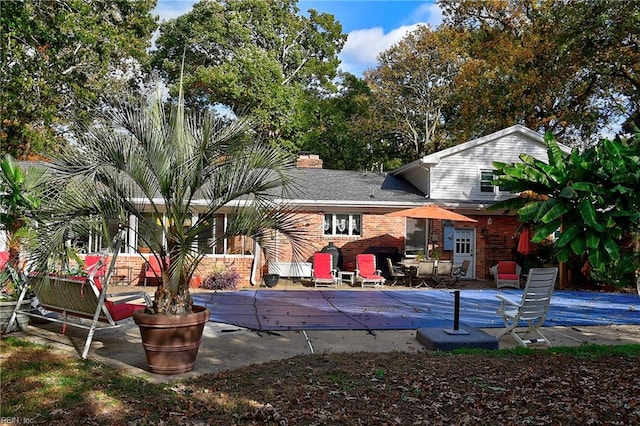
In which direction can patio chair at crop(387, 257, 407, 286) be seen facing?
to the viewer's right

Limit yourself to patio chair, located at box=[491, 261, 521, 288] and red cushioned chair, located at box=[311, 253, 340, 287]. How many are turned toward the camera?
2

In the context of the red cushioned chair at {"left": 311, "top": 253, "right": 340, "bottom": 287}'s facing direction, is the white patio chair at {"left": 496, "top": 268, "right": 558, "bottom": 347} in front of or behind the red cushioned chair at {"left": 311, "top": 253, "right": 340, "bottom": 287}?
in front

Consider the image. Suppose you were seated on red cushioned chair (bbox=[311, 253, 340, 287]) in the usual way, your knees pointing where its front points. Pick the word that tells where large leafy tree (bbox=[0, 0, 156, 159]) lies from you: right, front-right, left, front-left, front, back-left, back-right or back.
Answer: right

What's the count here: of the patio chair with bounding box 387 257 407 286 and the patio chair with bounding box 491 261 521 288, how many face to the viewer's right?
1

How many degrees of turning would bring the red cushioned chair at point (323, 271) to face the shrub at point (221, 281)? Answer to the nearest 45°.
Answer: approximately 45° to its right

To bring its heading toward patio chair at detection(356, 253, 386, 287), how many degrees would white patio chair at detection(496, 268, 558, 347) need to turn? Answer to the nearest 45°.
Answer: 0° — it already faces it
